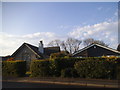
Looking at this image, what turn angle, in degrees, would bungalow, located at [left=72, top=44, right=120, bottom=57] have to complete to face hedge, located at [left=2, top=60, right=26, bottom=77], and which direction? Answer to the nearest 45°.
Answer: approximately 45° to its right

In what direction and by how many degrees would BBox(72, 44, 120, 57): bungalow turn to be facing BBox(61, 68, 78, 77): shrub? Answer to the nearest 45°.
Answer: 0° — it already faces it

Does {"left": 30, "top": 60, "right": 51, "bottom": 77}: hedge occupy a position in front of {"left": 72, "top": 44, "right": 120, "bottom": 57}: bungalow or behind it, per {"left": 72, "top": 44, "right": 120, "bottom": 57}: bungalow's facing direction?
in front

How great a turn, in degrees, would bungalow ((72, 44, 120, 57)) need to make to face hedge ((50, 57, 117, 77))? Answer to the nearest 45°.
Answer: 0° — it already faces it

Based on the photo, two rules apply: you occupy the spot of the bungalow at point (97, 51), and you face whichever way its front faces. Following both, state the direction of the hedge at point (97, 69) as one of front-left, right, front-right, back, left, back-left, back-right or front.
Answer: front

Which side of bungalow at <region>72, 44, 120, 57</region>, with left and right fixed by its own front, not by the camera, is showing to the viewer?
front

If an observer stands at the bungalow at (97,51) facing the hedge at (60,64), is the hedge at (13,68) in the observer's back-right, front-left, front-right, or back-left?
front-right
